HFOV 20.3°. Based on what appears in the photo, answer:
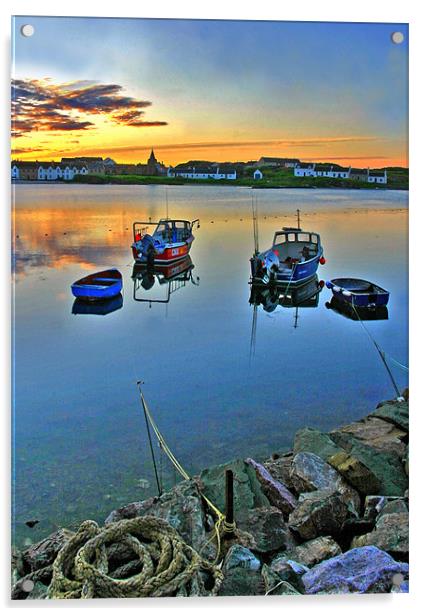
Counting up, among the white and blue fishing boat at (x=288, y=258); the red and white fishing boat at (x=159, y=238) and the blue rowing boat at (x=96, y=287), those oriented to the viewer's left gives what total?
0

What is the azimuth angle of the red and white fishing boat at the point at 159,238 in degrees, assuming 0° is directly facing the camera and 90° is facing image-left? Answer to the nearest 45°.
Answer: approximately 225°

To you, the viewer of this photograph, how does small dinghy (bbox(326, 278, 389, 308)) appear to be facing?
facing away from the viewer and to the left of the viewer

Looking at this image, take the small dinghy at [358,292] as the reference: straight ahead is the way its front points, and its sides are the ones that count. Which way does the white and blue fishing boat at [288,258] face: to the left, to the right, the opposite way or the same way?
to the right

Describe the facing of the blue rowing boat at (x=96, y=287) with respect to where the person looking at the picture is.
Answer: facing away from the viewer and to the right of the viewer
